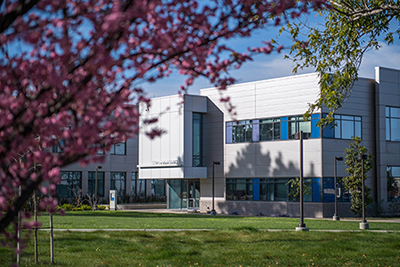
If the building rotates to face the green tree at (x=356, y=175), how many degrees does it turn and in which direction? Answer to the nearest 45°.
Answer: approximately 90° to its left

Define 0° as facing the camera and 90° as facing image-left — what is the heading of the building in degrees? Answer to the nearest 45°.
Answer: approximately 45°
